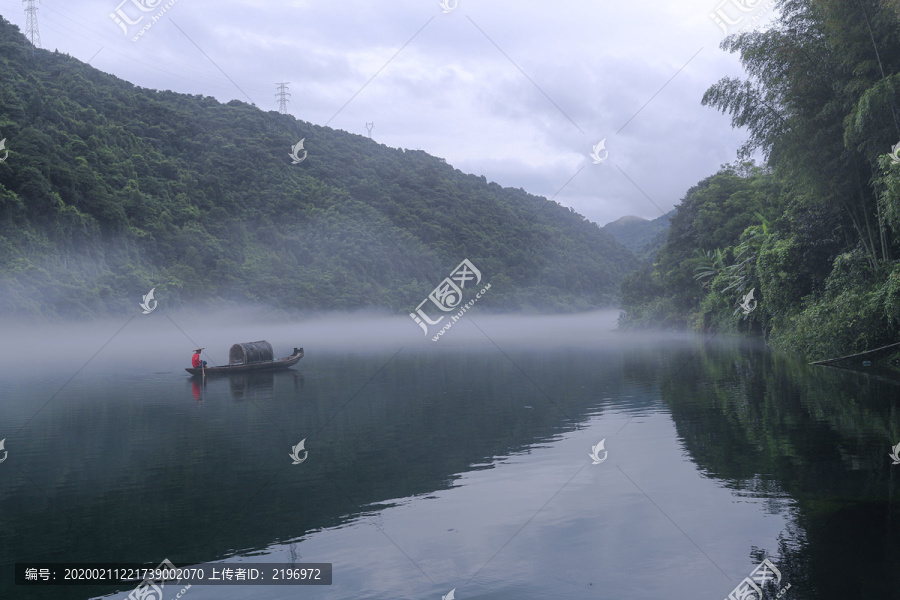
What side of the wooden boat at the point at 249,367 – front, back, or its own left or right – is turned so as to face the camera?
right
